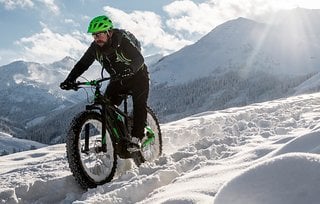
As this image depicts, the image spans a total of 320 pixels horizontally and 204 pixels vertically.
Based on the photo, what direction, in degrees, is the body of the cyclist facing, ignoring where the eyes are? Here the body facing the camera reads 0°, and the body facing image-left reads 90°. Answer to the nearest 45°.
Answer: approximately 45°

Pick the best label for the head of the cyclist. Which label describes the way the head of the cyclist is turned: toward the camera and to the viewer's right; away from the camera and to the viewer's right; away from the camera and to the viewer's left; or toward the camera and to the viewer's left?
toward the camera and to the viewer's left
